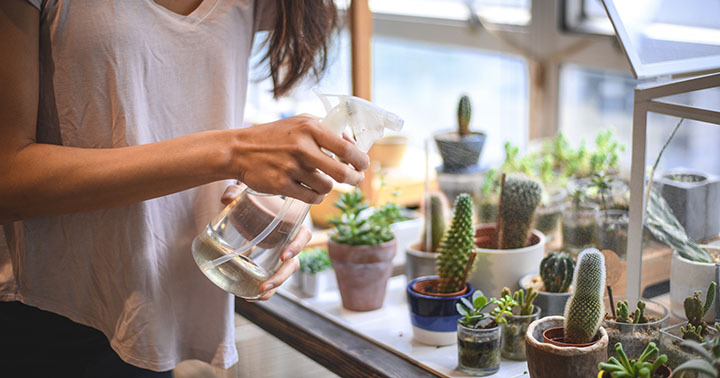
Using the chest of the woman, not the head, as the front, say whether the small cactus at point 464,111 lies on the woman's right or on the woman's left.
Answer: on the woman's left

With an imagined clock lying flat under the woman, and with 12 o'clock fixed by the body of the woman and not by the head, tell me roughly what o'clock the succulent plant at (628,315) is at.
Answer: The succulent plant is roughly at 11 o'clock from the woman.

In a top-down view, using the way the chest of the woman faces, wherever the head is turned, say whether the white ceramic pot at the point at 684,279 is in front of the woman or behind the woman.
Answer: in front

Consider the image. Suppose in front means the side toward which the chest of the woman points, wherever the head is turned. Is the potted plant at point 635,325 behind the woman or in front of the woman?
in front

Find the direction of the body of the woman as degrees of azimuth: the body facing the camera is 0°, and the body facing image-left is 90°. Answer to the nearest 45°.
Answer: approximately 315°

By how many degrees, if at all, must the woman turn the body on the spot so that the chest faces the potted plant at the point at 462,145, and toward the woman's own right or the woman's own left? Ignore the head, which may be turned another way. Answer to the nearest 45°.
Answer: approximately 90° to the woman's own left
